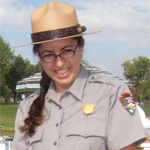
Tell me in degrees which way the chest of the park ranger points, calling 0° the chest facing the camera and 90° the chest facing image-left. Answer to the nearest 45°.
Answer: approximately 45°
